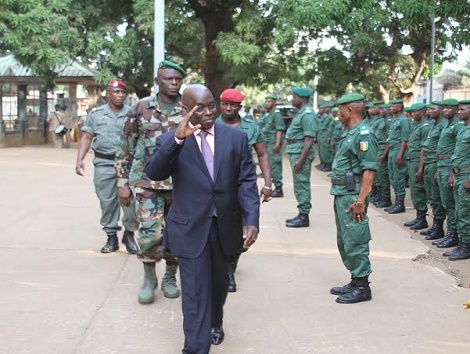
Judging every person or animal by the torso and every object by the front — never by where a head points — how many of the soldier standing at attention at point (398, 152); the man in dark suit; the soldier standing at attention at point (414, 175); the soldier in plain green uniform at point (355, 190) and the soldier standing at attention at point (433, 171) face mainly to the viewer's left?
4

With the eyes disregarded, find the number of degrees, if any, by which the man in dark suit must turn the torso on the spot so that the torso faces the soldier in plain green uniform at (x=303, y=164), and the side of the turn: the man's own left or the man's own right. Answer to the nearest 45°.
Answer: approximately 180°

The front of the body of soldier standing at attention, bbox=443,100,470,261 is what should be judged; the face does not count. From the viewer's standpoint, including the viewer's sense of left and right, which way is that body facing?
facing to the left of the viewer

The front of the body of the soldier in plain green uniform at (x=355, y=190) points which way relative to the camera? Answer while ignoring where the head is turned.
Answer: to the viewer's left

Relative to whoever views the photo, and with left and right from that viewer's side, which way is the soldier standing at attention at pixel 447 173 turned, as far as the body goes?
facing to the left of the viewer

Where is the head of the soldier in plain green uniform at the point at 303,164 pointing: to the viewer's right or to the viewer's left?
to the viewer's left

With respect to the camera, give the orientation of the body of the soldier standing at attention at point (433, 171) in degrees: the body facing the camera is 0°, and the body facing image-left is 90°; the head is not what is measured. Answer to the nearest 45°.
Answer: approximately 90°

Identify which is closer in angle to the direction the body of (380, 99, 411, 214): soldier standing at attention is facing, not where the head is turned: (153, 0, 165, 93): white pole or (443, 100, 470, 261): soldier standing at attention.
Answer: the white pole
